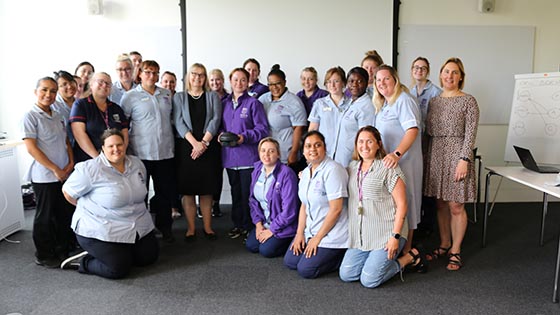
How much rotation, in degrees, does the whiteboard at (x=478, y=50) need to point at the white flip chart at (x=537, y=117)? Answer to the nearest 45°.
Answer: approximately 45° to its left

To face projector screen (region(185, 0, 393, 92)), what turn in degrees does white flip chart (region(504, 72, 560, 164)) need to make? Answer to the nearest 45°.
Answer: approximately 90° to its right

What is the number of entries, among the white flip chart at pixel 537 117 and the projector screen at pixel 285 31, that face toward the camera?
2

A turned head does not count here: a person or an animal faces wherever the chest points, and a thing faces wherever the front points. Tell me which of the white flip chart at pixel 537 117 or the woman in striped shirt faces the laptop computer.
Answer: the white flip chart

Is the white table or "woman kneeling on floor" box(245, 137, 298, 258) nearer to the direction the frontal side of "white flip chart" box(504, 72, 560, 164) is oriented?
the white table

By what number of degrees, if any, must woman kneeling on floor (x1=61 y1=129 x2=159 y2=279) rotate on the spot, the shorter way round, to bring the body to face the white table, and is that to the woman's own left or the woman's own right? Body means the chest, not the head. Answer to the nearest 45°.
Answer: approximately 45° to the woman's own left

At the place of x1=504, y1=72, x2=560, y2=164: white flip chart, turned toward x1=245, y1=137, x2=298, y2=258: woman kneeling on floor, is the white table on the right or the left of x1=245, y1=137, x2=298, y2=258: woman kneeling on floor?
left

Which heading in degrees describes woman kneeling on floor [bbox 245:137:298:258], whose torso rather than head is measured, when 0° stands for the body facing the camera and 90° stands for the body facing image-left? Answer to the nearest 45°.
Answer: approximately 45°

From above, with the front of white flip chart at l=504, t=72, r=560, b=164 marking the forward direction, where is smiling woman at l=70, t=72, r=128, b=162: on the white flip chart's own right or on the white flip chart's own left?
on the white flip chart's own right

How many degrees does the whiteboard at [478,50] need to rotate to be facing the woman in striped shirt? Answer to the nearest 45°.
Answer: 0° — it already faces them

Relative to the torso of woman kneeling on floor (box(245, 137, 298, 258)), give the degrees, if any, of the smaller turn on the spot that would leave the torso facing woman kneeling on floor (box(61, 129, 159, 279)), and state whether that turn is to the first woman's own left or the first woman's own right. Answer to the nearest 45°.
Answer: approximately 45° to the first woman's own right

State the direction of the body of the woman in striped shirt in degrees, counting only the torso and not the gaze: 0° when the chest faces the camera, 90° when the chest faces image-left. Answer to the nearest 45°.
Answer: approximately 45°

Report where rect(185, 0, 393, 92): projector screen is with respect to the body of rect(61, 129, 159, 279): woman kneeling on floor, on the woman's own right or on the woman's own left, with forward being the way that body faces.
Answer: on the woman's own left

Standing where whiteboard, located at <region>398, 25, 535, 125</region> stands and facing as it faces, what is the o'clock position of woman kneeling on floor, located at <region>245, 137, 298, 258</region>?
The woman kneeling on floor is roughly at 1 o'clock from the whiteboard.
